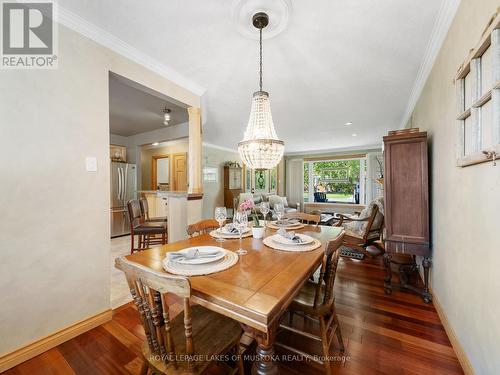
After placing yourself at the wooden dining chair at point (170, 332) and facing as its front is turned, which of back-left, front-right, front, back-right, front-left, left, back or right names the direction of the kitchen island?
front-left

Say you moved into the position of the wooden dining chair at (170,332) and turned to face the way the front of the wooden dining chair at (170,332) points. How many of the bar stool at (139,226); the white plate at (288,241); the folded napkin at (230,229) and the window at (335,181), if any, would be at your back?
0

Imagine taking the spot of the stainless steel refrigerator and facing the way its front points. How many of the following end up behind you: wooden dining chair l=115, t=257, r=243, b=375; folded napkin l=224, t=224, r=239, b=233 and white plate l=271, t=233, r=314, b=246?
0

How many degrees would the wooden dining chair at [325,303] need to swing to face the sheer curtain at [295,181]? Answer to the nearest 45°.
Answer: approximately 45° to its right

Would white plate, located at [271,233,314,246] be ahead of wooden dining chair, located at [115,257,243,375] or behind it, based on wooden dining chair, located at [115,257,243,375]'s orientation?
ahead

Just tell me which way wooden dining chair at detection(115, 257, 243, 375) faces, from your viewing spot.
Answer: facing away from the viewer and to the right of the viewer

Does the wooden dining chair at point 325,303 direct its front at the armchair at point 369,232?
no

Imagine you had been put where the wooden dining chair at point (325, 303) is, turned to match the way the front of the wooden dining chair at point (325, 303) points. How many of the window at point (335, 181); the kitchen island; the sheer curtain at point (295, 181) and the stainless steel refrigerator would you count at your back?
0

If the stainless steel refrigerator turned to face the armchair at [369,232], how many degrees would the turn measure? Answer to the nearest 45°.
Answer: approximately 90° to its left

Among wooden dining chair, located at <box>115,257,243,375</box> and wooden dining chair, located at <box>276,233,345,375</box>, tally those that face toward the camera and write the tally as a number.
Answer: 0

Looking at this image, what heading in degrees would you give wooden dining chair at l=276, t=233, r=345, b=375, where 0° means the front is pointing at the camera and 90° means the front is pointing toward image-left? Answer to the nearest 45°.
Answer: approximately 135°

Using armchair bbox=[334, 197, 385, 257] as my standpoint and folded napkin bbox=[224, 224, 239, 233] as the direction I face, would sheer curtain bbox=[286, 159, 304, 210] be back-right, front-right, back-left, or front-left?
back-right

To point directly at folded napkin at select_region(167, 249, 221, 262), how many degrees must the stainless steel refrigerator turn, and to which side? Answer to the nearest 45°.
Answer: approximately 45° to its left

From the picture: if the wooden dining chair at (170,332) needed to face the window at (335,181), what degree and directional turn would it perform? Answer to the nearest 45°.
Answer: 0° — it already faces it

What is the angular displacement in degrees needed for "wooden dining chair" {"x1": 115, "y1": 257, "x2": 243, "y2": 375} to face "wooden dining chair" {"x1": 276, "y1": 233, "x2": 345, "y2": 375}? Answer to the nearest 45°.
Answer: approximately 45° to its right
